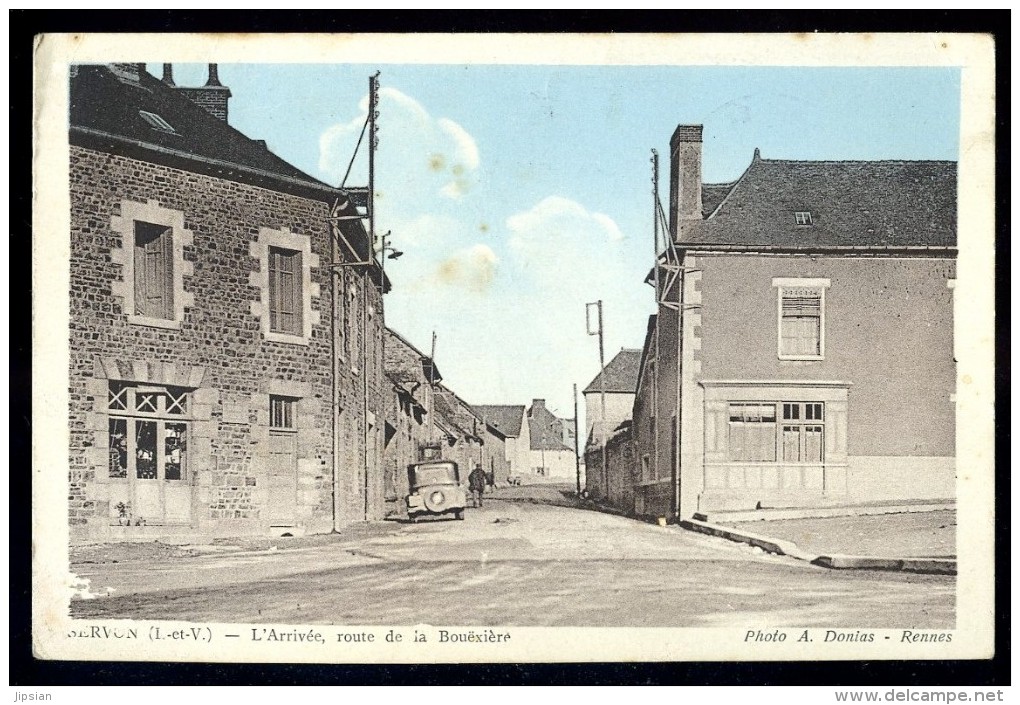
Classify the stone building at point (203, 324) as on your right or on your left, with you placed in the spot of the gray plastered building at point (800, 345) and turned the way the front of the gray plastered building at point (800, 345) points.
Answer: on your right

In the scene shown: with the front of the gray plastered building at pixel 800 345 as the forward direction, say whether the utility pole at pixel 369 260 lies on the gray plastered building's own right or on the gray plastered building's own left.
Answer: on the gray plastered building's own right

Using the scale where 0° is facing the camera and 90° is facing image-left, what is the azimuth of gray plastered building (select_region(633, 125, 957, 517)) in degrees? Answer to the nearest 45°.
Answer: approximately 0°
